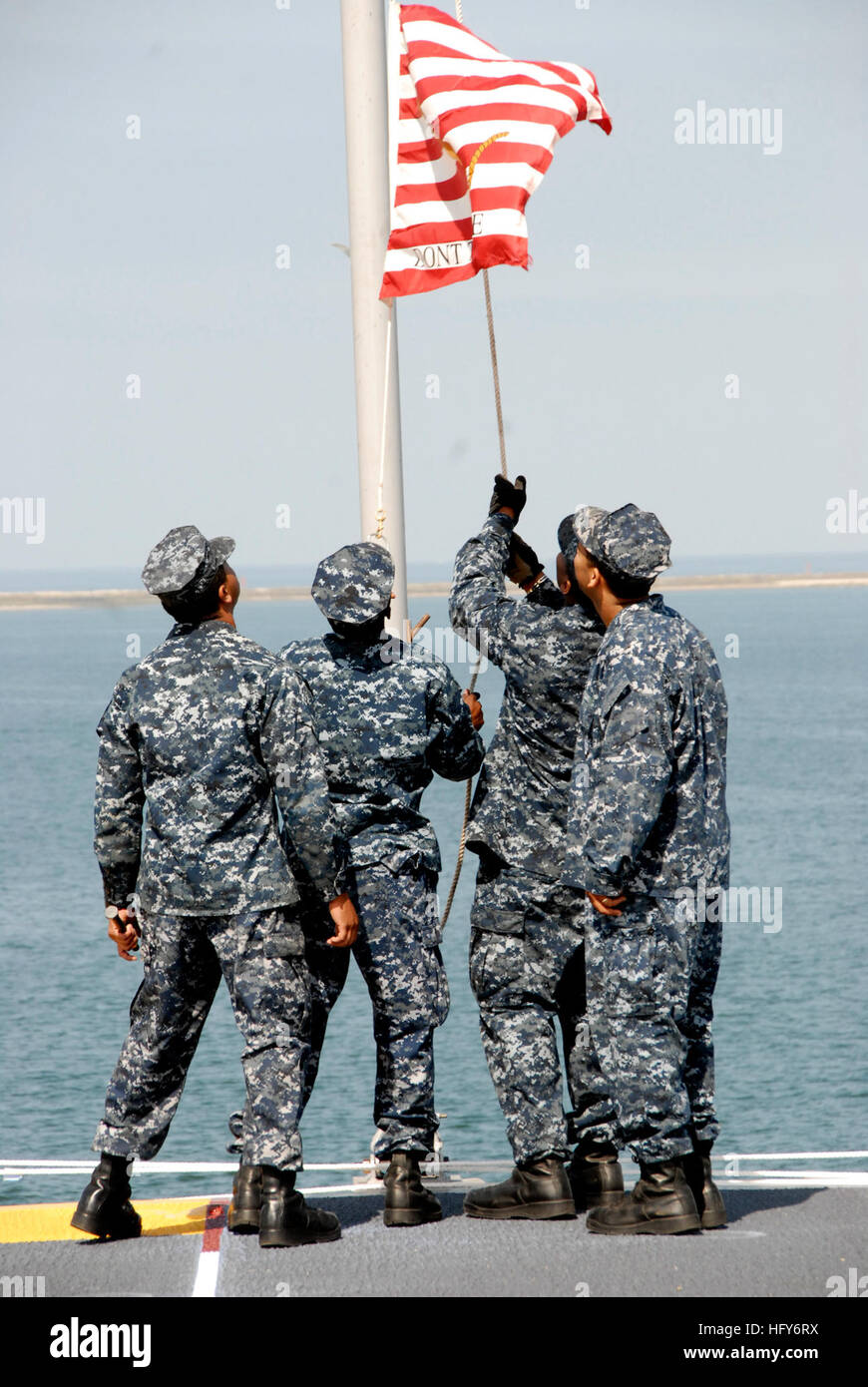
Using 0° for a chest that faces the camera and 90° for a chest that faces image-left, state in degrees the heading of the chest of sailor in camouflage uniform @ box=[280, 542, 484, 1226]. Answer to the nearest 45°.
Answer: approximately 180°

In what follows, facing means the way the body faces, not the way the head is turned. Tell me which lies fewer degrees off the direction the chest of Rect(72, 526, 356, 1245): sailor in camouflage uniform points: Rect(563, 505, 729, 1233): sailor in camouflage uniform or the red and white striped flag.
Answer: the red and white striped flag

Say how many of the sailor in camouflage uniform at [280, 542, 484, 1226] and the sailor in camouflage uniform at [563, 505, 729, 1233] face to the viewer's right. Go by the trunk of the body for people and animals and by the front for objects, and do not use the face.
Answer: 0

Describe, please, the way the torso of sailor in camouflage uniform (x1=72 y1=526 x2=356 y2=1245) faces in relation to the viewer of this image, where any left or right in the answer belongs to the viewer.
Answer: facing away from the viewer and to the right of the viewer

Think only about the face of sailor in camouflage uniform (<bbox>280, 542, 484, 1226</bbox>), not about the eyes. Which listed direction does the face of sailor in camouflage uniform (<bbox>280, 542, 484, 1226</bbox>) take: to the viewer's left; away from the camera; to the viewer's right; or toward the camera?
away from the camera

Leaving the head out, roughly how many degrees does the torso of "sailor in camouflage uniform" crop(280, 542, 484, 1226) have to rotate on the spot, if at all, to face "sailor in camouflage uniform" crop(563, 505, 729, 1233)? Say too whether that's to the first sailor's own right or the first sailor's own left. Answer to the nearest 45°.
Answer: approximately 135° to the first sailor's own right

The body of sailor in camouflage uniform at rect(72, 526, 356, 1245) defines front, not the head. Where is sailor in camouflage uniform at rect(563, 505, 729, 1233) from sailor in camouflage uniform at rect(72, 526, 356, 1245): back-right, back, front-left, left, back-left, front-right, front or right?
front-right

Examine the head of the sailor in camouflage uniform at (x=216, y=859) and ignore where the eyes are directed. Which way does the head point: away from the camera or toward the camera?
away from the camera
